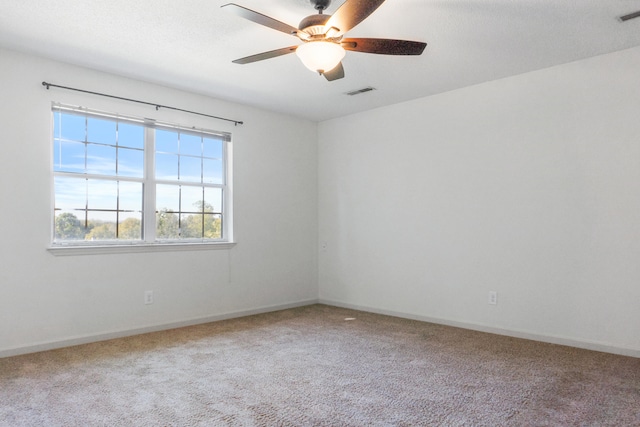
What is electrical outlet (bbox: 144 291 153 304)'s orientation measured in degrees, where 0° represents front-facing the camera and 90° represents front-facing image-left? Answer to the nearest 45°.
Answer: approximately 0°

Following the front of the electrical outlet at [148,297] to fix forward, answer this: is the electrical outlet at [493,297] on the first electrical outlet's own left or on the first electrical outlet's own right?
on the first electrical outlet's own left

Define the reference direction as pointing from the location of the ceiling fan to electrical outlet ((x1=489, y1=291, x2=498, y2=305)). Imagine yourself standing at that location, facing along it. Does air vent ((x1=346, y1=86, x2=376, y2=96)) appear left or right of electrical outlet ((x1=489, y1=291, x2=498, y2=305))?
left

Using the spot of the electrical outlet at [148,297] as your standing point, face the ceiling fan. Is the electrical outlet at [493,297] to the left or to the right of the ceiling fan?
left

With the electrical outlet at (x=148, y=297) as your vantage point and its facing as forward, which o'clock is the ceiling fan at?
The ceiling fan is roughly at 11 o'clock from the electrical outlet.
